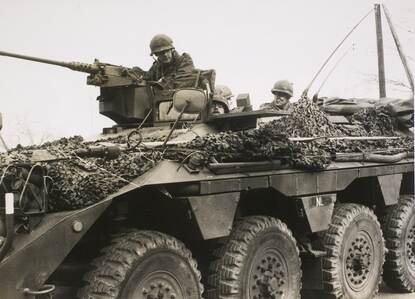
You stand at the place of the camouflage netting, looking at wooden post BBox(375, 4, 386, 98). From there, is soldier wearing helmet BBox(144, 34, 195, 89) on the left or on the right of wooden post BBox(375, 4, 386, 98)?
left

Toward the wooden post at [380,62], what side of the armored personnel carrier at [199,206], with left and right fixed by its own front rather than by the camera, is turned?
back

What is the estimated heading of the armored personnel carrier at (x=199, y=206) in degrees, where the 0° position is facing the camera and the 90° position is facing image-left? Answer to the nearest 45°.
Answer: approximately 45°
